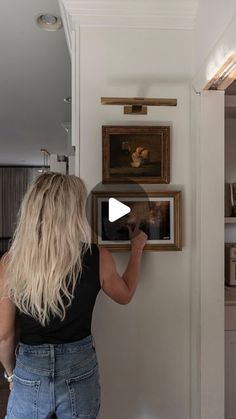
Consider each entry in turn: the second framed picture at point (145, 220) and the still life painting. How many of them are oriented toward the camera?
2

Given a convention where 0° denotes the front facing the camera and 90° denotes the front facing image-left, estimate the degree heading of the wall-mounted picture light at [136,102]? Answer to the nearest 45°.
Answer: approximately 0°

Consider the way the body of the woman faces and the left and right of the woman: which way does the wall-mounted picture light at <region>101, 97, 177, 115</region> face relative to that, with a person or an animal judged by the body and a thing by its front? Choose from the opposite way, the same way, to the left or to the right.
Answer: the opposite way

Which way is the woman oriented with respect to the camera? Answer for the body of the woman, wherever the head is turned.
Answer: away from the camera

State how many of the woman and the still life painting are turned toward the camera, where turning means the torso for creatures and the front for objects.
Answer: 1

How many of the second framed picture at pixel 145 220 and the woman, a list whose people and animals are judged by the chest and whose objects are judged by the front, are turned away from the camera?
1

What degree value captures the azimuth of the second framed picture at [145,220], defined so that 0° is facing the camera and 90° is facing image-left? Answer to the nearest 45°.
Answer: approximately 0°

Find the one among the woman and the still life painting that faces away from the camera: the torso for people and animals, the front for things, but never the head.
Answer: the woman
